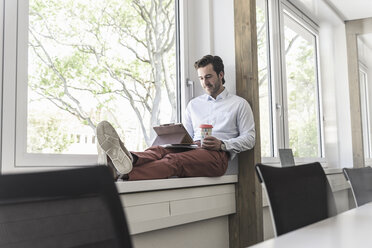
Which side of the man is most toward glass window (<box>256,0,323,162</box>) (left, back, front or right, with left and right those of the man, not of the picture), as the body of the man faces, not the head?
back

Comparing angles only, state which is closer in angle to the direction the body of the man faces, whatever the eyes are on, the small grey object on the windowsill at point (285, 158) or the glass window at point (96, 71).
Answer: the glass window

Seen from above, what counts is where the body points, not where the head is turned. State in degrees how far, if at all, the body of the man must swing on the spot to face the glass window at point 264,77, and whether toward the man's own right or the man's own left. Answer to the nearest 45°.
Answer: approximately 180°

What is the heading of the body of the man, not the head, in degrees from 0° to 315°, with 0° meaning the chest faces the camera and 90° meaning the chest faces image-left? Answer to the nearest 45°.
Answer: approximately 45°

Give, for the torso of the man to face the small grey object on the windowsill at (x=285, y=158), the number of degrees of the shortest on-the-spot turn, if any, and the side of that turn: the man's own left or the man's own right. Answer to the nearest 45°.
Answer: approximately 135° to the man's own left
